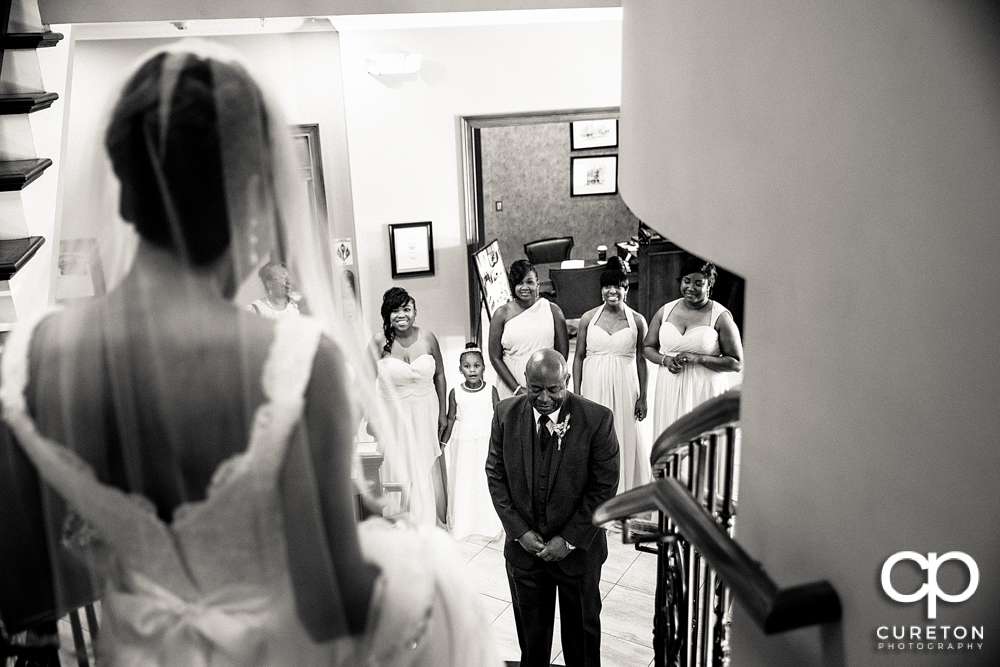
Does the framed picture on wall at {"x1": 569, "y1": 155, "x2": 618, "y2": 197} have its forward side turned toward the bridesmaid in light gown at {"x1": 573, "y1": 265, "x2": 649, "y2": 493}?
yes

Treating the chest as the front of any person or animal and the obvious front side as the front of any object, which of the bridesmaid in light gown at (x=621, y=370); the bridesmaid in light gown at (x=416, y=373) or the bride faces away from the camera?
the bride

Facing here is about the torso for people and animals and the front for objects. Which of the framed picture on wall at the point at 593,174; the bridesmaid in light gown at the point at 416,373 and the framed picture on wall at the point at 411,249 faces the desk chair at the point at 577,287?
the framed picture on wall at the point at 593,174

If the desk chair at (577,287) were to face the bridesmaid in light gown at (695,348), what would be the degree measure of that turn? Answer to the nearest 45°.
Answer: approximately 180°

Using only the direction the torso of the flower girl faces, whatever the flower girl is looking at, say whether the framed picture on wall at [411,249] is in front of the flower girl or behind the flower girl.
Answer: behind

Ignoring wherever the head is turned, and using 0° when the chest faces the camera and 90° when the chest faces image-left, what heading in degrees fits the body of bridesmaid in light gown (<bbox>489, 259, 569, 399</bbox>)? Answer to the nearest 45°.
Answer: approximately 0°

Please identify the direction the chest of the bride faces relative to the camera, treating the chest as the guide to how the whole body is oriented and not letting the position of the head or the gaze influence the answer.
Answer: away from the camera

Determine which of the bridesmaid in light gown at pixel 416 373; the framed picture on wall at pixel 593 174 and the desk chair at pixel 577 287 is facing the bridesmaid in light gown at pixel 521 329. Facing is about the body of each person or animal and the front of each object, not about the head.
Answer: the framed picture on wall

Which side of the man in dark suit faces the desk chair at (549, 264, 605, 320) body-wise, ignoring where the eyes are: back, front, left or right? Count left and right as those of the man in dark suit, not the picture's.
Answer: back

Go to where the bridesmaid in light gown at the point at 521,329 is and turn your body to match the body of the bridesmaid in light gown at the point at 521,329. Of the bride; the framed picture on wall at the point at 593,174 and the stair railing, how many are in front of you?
2

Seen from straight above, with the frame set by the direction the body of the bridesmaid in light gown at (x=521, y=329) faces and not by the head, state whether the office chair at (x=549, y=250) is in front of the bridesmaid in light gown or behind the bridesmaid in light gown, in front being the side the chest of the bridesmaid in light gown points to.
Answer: behind

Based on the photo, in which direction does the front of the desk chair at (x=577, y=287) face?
away from the camera

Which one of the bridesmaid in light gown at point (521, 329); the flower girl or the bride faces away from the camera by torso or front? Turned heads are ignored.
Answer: the bride

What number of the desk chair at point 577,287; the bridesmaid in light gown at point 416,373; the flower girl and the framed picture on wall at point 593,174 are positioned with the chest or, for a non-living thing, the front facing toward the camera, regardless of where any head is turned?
3
